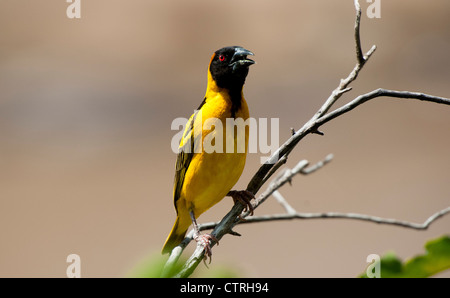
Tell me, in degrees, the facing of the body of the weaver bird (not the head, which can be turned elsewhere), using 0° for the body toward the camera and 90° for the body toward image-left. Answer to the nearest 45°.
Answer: approximately 315°
